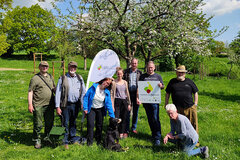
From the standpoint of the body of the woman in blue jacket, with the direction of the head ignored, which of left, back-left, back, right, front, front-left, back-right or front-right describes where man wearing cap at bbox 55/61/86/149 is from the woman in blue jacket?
right

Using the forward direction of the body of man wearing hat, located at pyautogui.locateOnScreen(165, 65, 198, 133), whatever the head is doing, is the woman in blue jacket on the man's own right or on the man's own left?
on the man's own right

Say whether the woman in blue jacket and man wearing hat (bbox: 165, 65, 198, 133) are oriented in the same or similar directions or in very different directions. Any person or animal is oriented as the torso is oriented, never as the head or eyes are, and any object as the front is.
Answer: same or similar directions

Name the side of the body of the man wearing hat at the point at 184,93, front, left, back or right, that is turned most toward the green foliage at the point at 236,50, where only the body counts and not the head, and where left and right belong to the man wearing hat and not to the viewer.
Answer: back

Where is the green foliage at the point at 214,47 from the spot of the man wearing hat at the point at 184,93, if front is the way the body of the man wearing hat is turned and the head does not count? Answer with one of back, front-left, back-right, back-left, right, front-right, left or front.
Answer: back

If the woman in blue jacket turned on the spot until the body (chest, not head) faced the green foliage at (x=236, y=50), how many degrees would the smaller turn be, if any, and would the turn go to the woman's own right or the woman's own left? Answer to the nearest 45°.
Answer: approximately 135° to the woman's own left

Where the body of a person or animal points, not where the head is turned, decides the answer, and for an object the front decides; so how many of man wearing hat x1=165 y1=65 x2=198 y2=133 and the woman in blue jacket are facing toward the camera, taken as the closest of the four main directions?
2

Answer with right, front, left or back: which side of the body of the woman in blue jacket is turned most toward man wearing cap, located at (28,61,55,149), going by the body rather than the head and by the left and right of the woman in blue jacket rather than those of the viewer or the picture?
right

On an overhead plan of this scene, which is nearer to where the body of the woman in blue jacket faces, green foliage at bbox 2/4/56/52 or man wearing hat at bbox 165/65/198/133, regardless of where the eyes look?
the man wearing hat

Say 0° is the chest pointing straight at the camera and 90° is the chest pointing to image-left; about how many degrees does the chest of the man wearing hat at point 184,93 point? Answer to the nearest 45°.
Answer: approximately 0°

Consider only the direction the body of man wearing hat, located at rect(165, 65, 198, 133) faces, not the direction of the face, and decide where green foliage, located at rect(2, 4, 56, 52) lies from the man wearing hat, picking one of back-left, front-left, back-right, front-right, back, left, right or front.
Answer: back-right

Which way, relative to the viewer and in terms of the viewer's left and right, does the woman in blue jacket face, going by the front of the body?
facing the viewer

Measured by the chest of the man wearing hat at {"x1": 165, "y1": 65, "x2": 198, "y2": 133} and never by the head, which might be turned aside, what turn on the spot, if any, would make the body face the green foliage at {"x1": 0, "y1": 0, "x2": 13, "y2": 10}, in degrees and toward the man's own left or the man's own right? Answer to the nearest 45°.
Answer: approximately 135° to the man's own right
